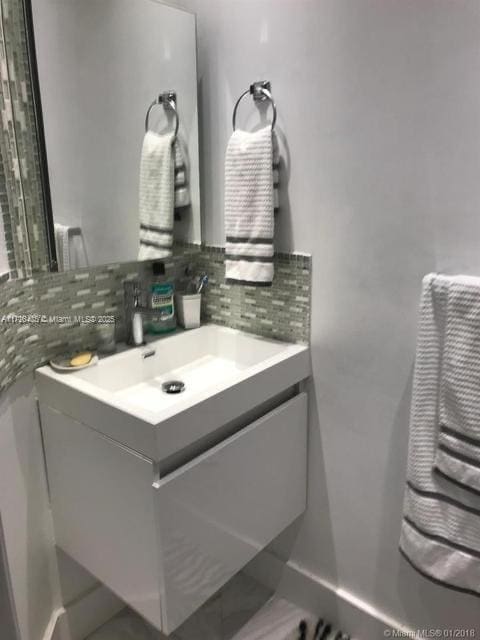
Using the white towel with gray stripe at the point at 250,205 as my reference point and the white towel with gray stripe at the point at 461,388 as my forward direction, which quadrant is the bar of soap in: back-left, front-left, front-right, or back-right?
back-right

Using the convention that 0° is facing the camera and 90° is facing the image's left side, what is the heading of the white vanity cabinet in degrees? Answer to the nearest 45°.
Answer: approximately 315°

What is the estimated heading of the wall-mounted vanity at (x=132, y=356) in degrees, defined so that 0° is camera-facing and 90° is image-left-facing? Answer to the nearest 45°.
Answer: approximately 315°
